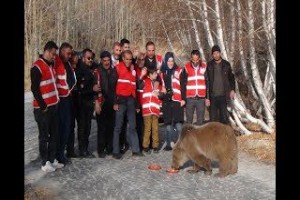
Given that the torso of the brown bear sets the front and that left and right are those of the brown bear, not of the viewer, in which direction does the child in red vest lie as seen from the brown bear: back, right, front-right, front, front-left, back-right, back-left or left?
front-right

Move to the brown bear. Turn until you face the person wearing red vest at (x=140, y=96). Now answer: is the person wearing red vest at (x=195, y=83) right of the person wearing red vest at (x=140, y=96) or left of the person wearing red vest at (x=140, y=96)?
right

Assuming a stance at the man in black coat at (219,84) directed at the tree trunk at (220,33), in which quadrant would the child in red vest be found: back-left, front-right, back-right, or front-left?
back-left

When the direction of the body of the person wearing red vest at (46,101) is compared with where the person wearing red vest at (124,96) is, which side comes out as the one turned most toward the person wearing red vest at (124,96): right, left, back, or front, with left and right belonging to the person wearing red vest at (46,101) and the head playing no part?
left

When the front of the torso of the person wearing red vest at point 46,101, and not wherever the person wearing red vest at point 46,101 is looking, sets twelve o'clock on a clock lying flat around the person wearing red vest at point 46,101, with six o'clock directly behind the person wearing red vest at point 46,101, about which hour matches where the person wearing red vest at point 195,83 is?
the person wearing red vest at point 195,83 is roughly at 10 o'clock from the person wearing red vest at point 46,101.

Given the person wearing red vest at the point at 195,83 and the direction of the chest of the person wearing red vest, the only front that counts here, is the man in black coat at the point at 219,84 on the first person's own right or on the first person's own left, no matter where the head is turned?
on the first person's own left

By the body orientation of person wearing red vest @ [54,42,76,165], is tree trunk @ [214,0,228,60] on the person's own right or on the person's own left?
on the person's own left

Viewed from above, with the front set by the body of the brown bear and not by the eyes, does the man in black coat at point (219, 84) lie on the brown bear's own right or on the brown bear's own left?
on the brown bear's own right

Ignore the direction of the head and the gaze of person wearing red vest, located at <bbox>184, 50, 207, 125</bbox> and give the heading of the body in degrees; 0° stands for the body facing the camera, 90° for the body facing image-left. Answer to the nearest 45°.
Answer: approximately 0°

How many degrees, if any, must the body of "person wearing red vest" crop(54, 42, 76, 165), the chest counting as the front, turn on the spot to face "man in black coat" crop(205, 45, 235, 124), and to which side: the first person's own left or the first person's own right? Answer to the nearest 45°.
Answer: approximately 45° to the first person's own left
